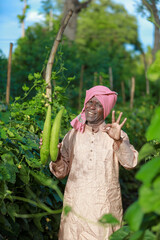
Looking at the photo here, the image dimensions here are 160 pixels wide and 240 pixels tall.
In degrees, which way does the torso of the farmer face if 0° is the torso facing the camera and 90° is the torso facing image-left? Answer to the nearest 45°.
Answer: approximately 0°

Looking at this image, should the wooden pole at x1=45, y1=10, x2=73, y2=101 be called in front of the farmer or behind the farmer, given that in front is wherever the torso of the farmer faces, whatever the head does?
behind
